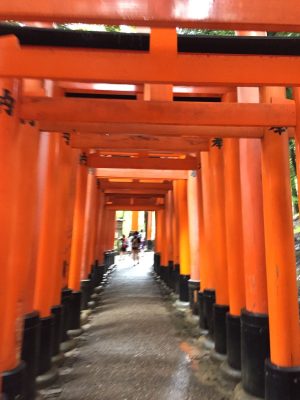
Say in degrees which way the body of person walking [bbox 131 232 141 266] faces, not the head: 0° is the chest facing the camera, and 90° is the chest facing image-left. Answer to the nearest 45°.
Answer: approximately 180°
